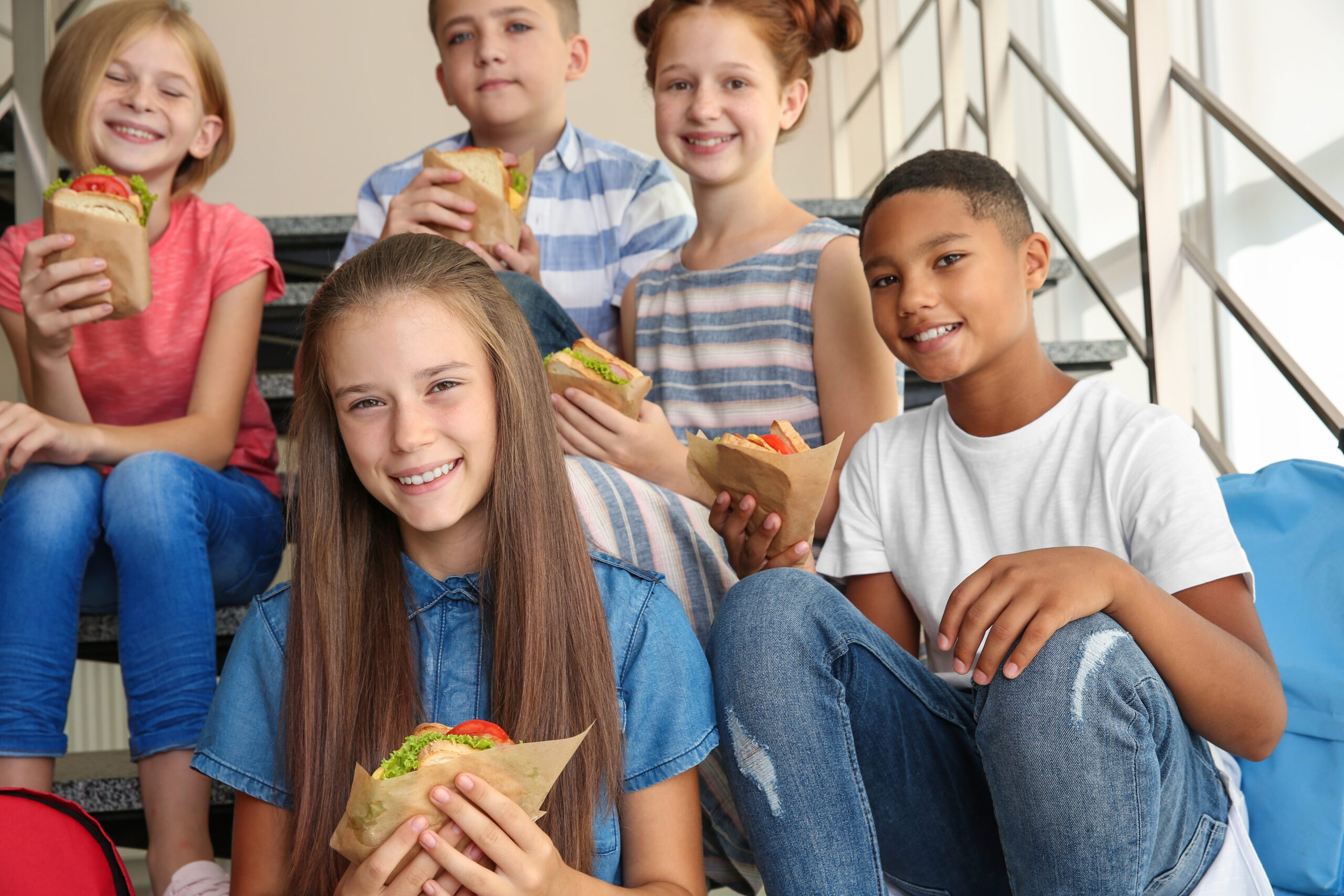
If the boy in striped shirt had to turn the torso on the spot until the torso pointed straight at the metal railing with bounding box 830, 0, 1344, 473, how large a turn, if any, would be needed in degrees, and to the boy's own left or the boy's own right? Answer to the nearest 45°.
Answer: approximately 90° to the boy's own left

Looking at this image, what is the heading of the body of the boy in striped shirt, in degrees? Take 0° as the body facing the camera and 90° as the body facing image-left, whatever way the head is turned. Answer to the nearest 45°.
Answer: approximately 0°

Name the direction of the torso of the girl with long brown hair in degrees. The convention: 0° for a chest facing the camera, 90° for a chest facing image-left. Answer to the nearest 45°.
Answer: approximately 0°

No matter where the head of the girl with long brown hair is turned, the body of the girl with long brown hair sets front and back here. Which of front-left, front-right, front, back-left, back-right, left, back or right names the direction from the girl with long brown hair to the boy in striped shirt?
back

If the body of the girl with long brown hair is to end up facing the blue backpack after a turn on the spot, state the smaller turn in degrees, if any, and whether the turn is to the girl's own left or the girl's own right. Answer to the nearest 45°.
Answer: approximately 90° to the girl's own left

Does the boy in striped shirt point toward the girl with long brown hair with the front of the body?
yes

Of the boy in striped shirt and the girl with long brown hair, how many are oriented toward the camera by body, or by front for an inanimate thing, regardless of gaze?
2

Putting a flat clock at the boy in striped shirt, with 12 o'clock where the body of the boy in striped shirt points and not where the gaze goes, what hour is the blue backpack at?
The blue backpack is roughly at 11 o'clock from the boy in striped shirt.
